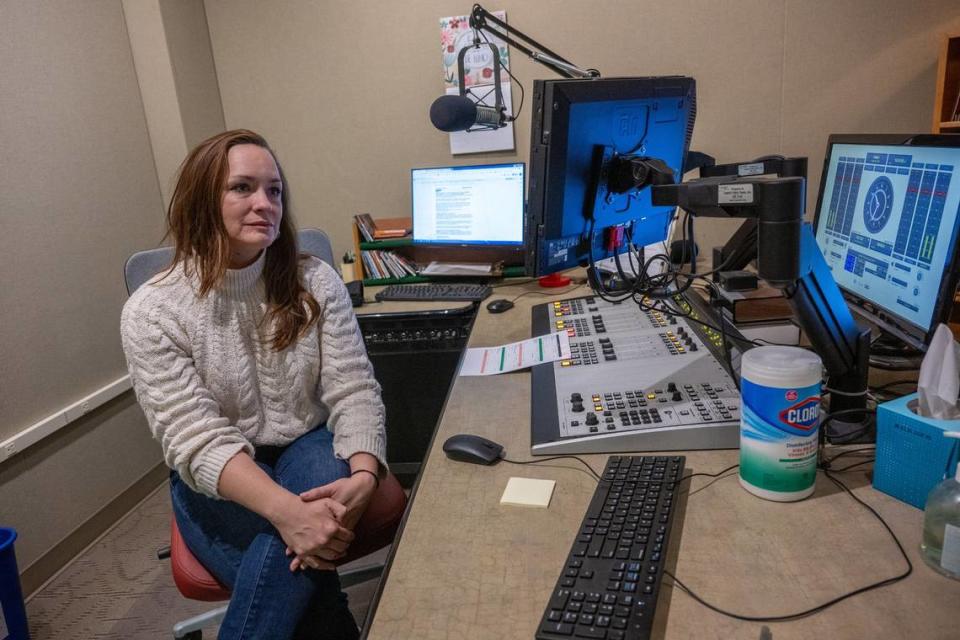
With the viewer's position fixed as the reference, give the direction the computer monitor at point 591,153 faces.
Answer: facing away from the viewer and to the left of the viewer

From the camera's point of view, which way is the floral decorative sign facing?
toward the camera

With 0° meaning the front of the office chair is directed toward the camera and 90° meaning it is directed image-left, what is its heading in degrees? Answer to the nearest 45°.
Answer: approximately 315°

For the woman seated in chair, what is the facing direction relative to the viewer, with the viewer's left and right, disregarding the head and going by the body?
facing the viewer and to the right of the viewer

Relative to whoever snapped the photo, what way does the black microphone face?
facing to the left of the viewer

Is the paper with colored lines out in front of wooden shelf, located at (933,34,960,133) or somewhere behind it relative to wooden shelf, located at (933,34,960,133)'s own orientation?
in front

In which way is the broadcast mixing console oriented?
to the viewer's left

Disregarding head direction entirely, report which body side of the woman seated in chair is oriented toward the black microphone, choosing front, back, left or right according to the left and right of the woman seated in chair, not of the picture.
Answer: left

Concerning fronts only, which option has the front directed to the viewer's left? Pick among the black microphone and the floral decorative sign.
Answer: the black microphone

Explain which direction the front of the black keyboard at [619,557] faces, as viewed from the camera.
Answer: facing to the left of the viewer

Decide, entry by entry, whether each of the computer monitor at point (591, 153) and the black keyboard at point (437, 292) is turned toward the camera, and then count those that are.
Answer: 1

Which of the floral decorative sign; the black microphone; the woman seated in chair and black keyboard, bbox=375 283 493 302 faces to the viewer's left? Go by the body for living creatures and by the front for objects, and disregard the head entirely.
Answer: the black microphone

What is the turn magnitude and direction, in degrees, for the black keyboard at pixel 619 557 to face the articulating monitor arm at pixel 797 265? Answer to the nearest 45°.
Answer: approximately 135° to its right

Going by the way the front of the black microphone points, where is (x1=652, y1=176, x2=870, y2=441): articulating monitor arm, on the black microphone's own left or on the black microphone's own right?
on the black microphone's own left

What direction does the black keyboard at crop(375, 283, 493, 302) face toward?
toward the camera

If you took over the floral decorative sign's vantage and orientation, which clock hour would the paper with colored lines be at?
The paper with colored lines is roughly at 12 o'clock from the floral decorative sign.

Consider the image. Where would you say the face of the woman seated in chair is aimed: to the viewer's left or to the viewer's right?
to the viewer's right

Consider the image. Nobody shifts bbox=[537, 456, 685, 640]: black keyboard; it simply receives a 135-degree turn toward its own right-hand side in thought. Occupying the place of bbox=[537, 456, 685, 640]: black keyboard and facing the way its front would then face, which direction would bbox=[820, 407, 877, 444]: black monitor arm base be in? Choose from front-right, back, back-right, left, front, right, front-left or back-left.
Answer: front

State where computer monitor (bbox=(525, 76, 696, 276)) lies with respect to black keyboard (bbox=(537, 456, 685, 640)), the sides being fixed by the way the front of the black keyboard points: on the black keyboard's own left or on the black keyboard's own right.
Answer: on the black keyboard's own right

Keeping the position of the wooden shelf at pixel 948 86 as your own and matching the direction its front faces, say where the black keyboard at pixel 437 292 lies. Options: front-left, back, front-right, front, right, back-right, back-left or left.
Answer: front

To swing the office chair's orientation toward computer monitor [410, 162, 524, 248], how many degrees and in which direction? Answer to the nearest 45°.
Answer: approximately 90° to its left
